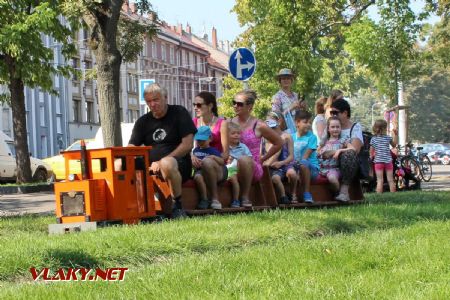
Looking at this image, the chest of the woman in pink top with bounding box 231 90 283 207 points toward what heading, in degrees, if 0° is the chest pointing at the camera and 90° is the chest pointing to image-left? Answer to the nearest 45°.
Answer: approximately 45°

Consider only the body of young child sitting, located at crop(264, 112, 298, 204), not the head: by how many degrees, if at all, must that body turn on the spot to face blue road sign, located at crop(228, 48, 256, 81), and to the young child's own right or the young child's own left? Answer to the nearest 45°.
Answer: approximately 135° to the young child's own right

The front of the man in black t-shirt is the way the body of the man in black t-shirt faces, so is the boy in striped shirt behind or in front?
behind
